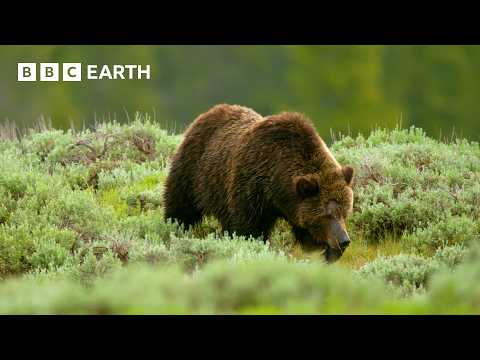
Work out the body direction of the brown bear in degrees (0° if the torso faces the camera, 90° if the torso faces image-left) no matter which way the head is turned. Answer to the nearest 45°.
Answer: approximately 315°
